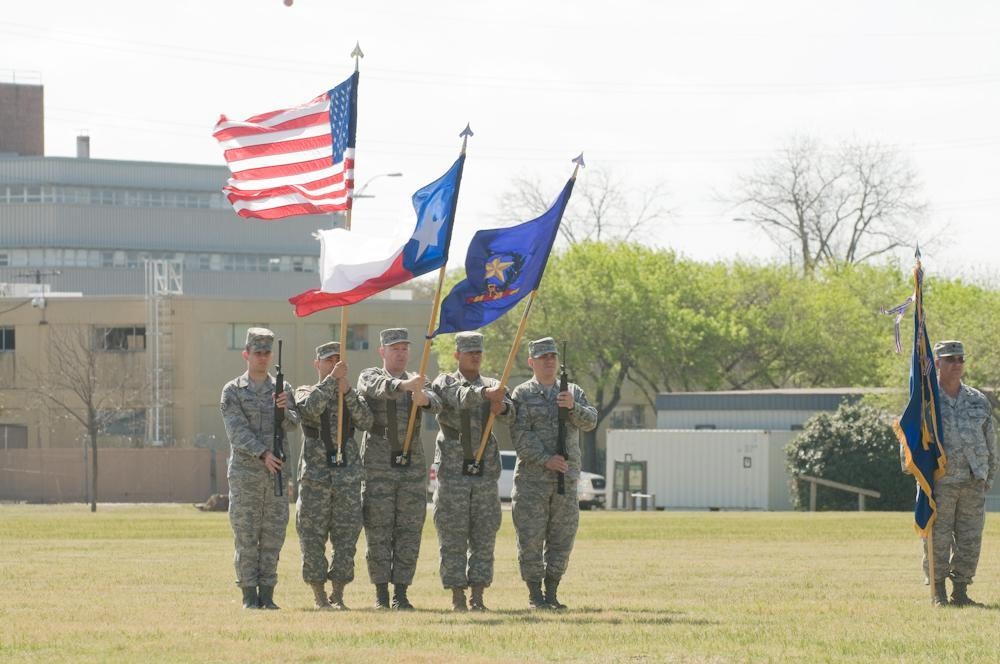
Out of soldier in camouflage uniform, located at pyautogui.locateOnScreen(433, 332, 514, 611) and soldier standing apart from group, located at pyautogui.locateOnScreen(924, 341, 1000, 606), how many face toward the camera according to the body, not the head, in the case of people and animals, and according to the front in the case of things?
2

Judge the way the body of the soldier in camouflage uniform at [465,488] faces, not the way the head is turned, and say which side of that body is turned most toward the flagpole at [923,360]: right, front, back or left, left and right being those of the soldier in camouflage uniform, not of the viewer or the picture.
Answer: left

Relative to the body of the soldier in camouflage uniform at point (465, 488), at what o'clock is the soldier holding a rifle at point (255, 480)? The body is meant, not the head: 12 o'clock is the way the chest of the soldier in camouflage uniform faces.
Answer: The soldier holding a rifle is roughly at 3 o'clock from the soldier in camouflage uniform.

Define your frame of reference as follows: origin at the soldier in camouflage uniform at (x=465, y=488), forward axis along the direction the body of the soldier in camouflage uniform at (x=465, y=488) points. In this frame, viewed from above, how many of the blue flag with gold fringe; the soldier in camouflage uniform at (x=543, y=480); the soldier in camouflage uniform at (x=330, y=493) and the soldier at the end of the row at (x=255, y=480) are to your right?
2

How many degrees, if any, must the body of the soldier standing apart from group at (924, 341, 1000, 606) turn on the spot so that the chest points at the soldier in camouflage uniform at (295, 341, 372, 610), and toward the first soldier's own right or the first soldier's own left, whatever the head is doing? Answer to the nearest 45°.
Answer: approximately 90° to the first soldier's own right

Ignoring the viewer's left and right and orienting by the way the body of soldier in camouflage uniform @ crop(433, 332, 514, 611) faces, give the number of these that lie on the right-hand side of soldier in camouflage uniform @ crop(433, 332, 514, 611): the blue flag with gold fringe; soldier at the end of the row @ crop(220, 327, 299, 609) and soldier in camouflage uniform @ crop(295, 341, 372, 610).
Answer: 2

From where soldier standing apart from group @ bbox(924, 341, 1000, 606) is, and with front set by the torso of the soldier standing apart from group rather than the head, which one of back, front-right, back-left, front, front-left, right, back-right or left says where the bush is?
back

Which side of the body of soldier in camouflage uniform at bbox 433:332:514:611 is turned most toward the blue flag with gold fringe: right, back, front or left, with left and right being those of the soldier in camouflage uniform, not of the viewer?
left

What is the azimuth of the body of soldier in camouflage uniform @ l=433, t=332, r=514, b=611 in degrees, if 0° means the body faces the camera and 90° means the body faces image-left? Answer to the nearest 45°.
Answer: approximately 0°
